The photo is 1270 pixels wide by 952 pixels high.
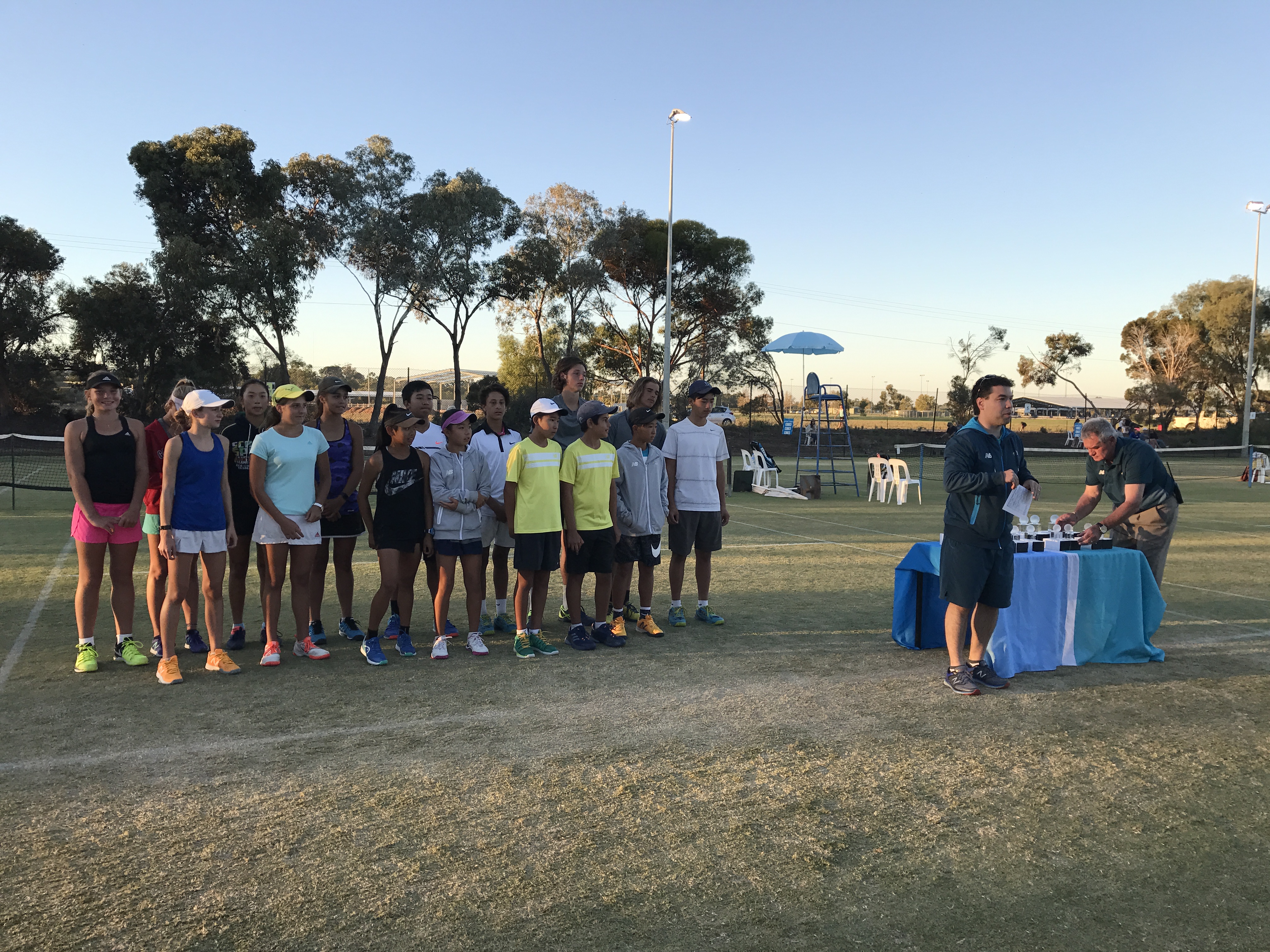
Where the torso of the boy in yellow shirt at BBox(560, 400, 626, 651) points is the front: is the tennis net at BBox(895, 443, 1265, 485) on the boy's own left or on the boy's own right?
on the boy's own left

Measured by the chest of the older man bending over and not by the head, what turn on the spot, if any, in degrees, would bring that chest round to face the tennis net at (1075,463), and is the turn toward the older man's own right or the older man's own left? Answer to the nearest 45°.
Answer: approximately 135° to the older man's own right

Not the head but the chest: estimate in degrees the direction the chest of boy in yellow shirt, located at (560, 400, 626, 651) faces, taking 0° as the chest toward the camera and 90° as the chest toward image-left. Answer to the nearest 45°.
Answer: approximately 315°

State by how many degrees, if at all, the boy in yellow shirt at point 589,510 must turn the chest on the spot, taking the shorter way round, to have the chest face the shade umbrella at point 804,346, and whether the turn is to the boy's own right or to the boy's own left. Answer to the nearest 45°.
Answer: approximately 135° to the boy's own left

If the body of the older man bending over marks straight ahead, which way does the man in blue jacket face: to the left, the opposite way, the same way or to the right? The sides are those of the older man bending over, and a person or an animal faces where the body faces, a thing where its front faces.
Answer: to the left

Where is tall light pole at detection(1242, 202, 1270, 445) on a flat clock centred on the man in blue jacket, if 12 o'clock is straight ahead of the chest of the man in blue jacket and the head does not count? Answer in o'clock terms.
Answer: The tall light pole is roughly at 8 o'clock from the man in blue jacket.
